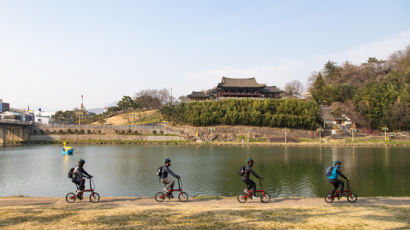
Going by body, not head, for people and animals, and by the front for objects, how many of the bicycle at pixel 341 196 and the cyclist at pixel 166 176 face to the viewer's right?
2

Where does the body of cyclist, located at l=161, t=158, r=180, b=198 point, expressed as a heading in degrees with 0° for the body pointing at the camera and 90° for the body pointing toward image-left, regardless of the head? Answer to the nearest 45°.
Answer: approximately 270°

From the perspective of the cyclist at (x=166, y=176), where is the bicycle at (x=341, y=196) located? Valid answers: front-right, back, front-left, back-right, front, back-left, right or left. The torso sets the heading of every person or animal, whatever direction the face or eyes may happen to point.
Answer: front

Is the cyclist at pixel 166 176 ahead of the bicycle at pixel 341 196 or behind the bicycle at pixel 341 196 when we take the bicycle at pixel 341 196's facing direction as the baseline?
behind

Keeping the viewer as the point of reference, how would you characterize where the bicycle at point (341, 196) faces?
facing to the right of the viewer
